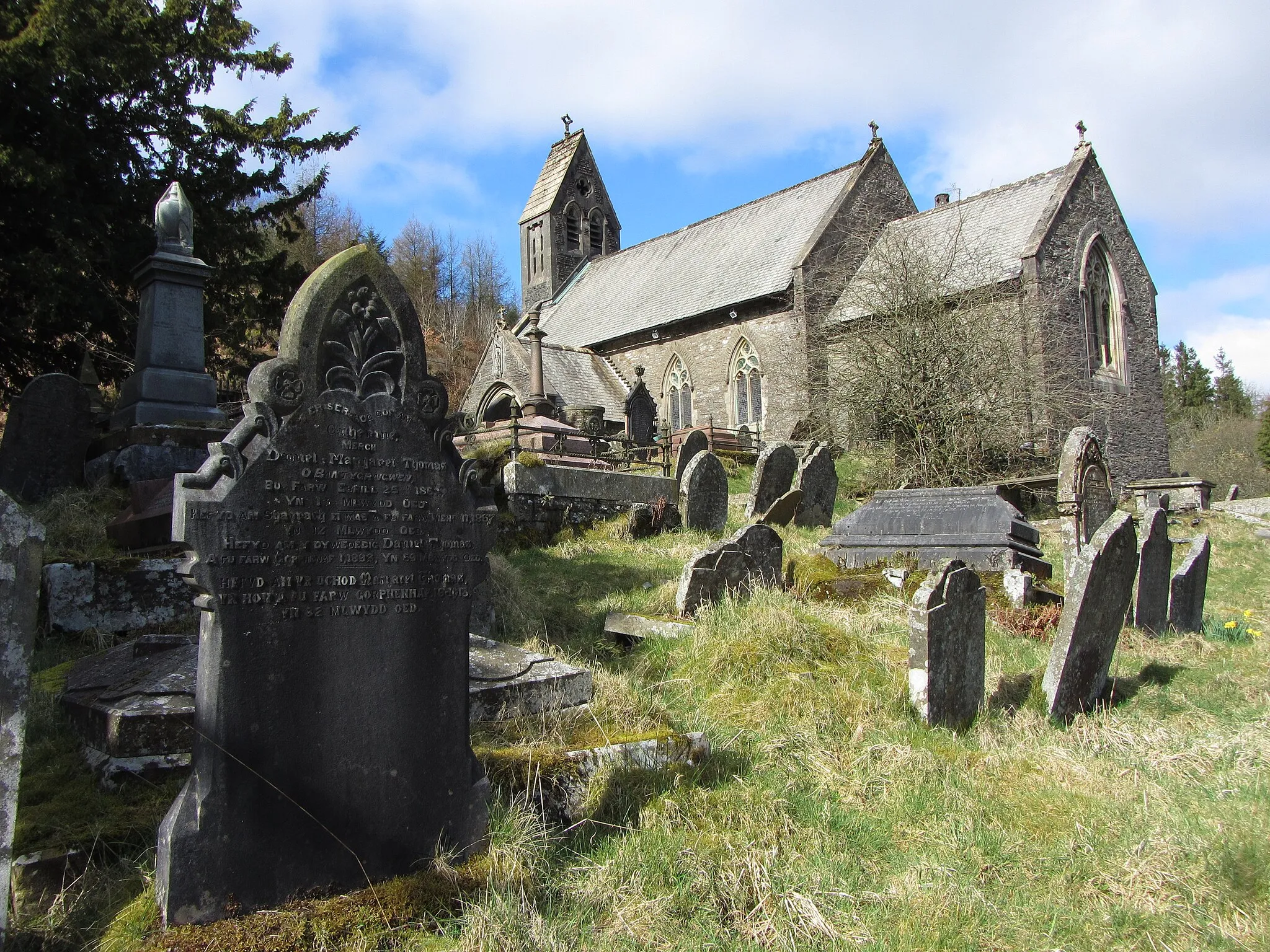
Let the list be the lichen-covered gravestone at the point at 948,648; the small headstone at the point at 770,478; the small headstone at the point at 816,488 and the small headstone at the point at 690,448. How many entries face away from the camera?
0

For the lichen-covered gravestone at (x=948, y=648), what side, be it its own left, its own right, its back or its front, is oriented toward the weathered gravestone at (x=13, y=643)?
right

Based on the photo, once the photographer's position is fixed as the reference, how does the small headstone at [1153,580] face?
facing the viewer and to the right of the viewer

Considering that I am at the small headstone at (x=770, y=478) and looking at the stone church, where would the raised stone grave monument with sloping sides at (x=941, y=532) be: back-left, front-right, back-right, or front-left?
back-right

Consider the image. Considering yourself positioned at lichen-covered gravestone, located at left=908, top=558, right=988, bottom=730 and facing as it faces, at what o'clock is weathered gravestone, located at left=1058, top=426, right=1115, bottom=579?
The weathered gravestone is roughly at 8 o'clock from the lichen-covered gravestone.

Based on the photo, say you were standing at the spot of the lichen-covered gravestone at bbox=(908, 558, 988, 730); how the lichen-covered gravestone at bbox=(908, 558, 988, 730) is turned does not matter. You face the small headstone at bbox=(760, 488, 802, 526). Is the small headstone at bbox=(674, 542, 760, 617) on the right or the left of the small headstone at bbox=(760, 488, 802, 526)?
left

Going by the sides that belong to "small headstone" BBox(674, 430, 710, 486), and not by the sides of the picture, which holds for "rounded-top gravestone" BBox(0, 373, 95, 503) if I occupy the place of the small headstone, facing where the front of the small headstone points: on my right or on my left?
on my right

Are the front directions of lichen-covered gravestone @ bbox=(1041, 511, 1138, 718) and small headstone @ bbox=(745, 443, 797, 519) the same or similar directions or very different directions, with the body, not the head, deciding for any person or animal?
same or similar directions

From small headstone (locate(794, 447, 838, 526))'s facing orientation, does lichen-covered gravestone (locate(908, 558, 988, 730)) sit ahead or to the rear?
ahead
